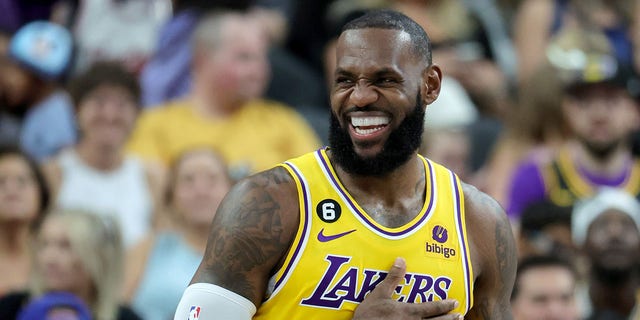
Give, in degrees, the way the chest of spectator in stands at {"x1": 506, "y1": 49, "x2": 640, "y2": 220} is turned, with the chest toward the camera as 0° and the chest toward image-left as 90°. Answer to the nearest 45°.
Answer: approximately 0°

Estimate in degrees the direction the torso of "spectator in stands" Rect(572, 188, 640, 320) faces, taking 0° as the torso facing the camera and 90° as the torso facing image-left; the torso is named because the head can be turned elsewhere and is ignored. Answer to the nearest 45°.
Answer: approximately 0°

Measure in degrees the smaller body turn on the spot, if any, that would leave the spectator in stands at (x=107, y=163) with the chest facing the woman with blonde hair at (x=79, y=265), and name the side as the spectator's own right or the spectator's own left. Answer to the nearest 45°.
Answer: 0° — they already face them

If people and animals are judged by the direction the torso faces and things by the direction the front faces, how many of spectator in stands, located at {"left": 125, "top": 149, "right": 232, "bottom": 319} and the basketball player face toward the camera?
2
